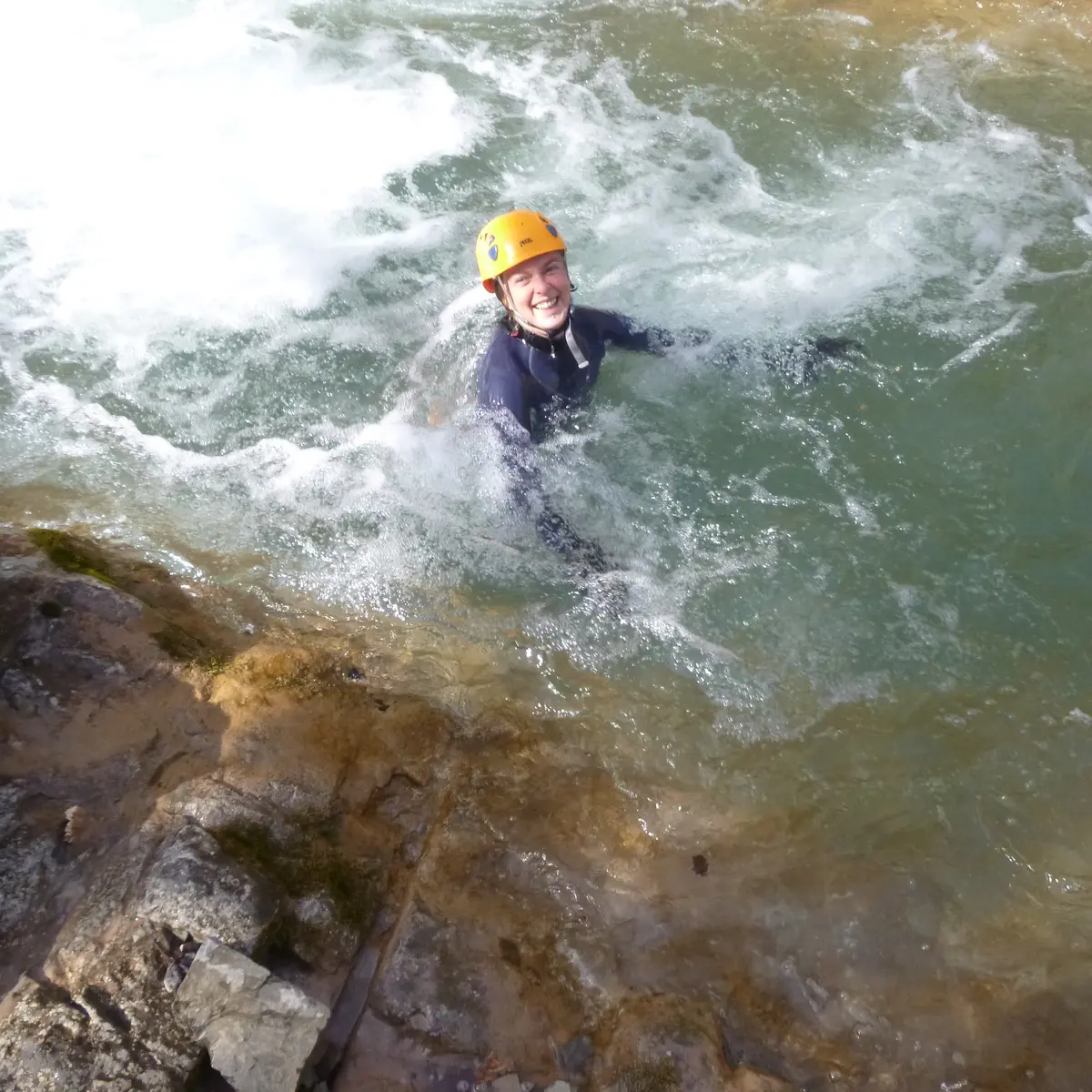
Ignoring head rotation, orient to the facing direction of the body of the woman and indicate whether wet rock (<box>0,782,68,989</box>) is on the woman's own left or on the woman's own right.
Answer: on the woman's own right

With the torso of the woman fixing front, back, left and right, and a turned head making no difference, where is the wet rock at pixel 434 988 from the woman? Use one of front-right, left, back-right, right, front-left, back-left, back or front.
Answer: front-right

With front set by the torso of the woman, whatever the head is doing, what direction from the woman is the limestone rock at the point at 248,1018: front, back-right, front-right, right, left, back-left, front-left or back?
front-right

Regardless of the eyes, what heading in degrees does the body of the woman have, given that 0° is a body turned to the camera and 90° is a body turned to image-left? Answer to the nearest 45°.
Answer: approximately 315°

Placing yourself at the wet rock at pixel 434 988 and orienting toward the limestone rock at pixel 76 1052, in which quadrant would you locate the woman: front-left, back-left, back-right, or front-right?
back-right

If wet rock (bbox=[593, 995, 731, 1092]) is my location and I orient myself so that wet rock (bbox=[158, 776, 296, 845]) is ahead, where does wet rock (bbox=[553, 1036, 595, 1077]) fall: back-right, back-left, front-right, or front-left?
front-left

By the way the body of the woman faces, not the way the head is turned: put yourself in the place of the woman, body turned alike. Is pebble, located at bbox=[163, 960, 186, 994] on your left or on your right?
on your right

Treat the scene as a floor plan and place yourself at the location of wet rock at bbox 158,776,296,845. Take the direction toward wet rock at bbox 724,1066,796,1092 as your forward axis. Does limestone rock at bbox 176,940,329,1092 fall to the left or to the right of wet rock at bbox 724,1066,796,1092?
right

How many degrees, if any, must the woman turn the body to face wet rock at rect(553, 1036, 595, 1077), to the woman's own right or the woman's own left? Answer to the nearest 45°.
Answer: approximately 45° to the woman's own right

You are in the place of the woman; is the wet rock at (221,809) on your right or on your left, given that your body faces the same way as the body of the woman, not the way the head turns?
on your right

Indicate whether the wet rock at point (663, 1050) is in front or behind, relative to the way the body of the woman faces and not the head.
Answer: in front

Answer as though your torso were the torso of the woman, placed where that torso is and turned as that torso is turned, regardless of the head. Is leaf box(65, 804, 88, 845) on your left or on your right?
on your right

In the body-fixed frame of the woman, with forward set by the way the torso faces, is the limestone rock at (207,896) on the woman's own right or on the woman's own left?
on the woman's own right

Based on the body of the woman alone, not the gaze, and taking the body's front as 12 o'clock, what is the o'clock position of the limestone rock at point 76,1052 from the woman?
The limestone rock is roughly at 2 o'clock from the woman.
